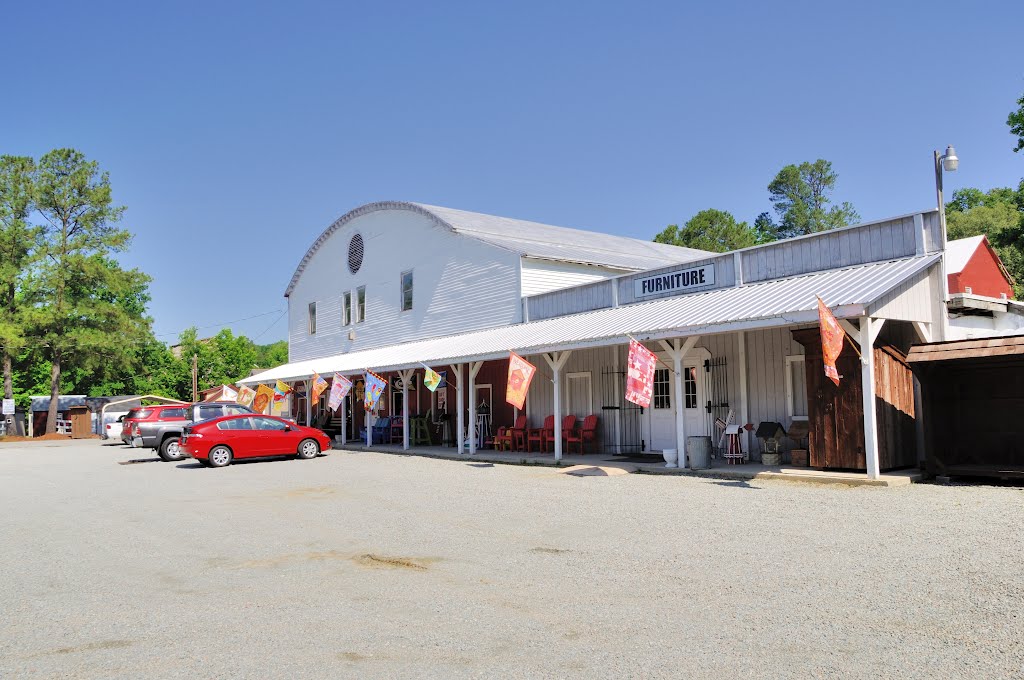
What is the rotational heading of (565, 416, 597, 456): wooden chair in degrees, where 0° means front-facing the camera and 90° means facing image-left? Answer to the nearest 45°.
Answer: approximately 45°

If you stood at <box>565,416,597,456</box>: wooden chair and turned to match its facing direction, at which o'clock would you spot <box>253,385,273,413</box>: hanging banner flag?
The hanging banner flag is roughly at 3 o'clock from the wooden chair.

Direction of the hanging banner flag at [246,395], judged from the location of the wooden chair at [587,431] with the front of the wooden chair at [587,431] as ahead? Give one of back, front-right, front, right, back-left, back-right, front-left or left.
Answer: right

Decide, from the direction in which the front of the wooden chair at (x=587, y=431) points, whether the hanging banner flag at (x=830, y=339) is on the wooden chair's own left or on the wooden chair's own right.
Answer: on the wooden chair's own left

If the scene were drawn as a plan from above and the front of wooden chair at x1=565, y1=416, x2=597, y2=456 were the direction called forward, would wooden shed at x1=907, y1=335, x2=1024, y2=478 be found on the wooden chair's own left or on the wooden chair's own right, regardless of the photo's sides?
on the wooden chair's own left

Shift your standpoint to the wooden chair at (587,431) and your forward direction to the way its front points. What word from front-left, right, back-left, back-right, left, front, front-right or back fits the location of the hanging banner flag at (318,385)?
right

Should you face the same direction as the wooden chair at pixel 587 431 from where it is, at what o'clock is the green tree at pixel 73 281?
The green tree is roughly at 3 o'clock from the wooden chair.

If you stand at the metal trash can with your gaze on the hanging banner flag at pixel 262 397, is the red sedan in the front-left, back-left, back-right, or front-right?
front-left

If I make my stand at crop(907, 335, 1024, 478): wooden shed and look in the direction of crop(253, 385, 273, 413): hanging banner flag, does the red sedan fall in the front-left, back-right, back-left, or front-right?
front-left
